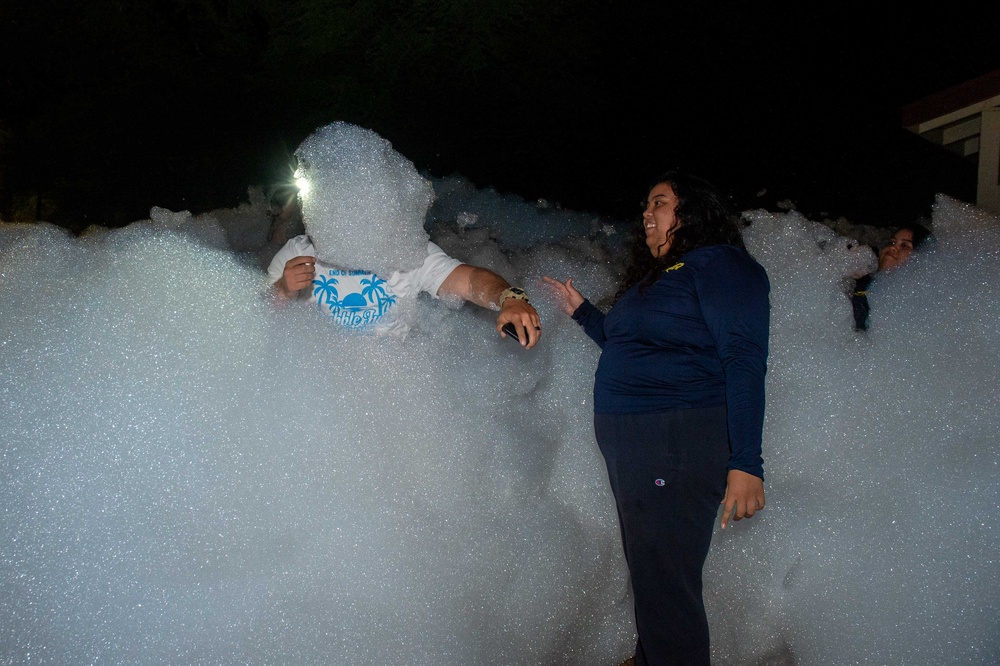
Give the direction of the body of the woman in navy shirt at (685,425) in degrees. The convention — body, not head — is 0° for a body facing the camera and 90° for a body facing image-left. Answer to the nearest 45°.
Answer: approximately 45°

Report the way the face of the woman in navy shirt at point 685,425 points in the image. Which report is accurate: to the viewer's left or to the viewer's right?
to the viewer's left
